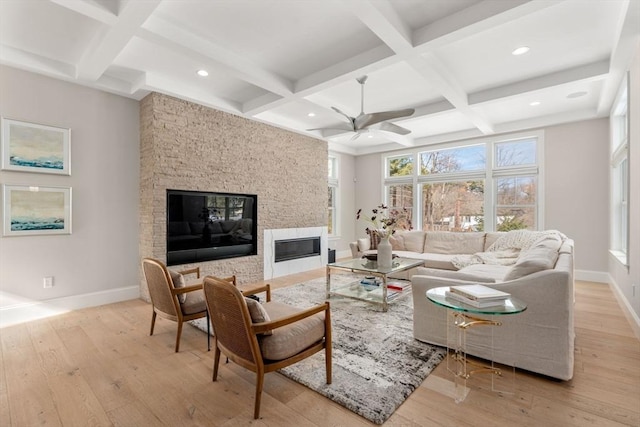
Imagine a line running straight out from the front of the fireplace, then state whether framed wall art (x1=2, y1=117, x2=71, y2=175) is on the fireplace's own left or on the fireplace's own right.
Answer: on the fireplace's own right

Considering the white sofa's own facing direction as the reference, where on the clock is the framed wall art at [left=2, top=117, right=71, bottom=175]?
The framed wall art is roughly at 1 o'clock from the white sofa.

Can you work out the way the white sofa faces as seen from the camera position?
facing the viewer and to the left of the viewer

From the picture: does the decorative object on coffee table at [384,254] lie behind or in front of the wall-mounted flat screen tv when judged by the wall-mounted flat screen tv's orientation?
in front

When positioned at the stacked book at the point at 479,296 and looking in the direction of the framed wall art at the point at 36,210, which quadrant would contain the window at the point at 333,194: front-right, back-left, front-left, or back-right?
front-right

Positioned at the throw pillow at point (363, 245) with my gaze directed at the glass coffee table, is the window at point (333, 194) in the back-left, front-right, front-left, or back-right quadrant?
back-right

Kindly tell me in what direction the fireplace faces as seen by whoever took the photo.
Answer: facing the viewer and to the right of the viewer

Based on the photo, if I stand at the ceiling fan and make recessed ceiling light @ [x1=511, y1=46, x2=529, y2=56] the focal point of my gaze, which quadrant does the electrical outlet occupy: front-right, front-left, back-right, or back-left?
back-right

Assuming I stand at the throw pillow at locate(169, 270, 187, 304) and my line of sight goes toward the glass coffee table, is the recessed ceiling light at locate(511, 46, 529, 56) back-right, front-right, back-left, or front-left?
front-right

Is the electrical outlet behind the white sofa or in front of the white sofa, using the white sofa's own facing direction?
in front
